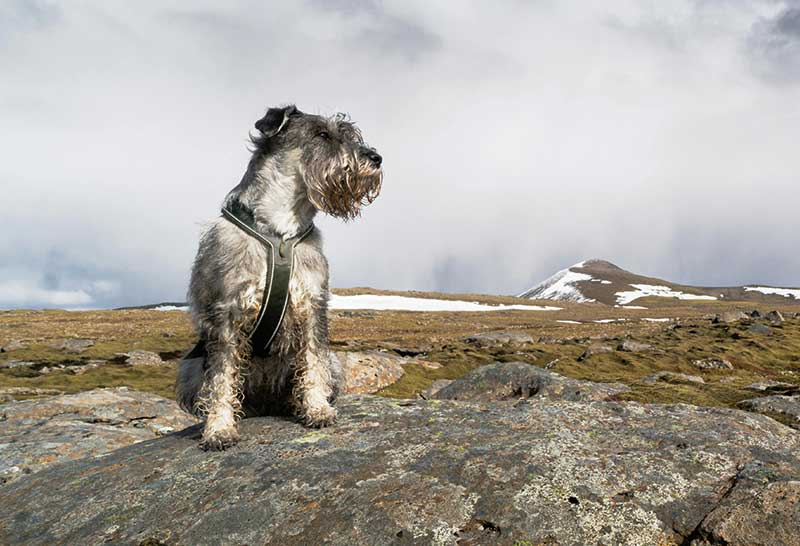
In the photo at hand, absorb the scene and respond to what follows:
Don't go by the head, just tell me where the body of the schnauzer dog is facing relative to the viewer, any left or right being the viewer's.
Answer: facing the viewer and to the right of the viewer

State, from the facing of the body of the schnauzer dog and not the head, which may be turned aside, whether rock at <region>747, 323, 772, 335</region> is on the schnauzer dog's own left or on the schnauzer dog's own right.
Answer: on the schnauzer dog's own left

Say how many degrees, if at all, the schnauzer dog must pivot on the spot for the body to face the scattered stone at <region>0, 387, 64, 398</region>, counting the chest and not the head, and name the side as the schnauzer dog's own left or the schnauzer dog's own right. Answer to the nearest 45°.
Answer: approximately 180°

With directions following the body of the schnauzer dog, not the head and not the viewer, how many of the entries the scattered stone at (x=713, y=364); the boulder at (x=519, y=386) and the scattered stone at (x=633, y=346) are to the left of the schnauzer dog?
3

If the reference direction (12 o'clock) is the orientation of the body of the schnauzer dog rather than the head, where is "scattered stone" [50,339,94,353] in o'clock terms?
The scattered stone is roughly at 7 o'clock from the schnauzer dog.

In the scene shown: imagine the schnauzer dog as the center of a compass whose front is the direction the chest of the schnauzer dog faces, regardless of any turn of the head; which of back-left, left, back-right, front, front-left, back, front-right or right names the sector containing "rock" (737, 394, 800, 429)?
front-left

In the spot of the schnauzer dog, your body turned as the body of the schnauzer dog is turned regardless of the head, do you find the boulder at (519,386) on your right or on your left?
on your left

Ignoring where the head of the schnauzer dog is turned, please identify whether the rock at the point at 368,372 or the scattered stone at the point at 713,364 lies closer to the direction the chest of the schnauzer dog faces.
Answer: the scattered stone

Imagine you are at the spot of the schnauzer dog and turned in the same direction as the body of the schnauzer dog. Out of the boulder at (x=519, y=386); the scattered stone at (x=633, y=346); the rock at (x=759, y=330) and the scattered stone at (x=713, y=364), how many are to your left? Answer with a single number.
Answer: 4

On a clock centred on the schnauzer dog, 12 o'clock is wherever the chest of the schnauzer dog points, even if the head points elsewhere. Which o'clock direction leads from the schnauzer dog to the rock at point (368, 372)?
The rock is roughly at 8 o'clock from the schnauzer dog.
